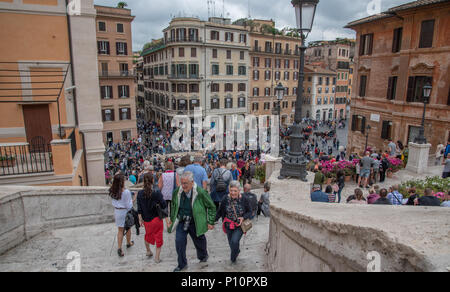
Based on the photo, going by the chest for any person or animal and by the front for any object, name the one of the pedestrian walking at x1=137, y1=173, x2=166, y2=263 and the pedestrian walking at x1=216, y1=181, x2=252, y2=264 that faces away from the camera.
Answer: the pedestrian walking at x1=137, y1=173, x2=166, y2=263

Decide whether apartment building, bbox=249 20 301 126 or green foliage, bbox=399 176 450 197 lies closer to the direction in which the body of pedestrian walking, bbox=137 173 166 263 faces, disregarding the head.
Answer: the apartment building

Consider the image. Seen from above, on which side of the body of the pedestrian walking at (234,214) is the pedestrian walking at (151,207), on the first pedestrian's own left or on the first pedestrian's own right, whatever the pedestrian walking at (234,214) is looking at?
on the first pedestrian's own right

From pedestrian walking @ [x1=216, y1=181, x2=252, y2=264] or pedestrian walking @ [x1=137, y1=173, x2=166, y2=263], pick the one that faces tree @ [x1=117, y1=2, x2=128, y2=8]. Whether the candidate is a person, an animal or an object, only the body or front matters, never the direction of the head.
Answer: pedestrian walking @ [x1=137, y1=173, x2=166, y2=263]

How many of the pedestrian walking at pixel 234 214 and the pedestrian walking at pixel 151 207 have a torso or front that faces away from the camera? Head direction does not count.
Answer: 1

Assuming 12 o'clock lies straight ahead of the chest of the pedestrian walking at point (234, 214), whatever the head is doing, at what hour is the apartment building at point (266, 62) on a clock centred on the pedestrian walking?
The apartment building is roughly at 6 o'clock from the pedestrian walking.

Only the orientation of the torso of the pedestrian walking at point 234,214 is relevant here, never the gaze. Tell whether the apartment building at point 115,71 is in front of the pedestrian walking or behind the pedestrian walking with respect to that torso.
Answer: behind

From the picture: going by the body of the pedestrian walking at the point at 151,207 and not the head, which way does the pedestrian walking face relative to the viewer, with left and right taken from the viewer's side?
facing away from the viewer

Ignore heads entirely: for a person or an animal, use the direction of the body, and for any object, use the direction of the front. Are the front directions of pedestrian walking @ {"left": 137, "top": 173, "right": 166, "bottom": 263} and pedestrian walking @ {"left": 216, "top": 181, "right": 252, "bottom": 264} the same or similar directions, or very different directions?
very different directions

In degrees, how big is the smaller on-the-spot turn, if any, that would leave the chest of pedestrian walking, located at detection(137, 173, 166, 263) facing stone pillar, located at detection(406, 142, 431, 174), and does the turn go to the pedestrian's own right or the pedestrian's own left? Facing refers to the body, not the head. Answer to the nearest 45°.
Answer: approximately 45° to the pedestrian's own right

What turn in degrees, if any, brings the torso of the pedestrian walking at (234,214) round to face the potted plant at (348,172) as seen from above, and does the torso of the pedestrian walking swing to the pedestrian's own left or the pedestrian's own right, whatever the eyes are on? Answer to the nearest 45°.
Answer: approximately 135° to the pedestrian's own left

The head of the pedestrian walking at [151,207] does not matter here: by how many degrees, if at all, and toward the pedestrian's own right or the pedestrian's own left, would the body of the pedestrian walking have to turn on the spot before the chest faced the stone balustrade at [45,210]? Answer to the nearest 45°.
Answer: approximately 45° to the pedestrian's own left

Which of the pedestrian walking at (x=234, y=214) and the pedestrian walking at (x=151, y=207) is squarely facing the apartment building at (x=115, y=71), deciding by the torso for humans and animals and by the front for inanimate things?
the pedestrian walking at (x=151, y=207)

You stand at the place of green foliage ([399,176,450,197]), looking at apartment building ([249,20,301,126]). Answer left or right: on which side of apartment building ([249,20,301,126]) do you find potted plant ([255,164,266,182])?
left

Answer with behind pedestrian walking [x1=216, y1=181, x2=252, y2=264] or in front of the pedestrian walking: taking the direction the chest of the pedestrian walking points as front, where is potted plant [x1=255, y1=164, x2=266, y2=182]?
behind
